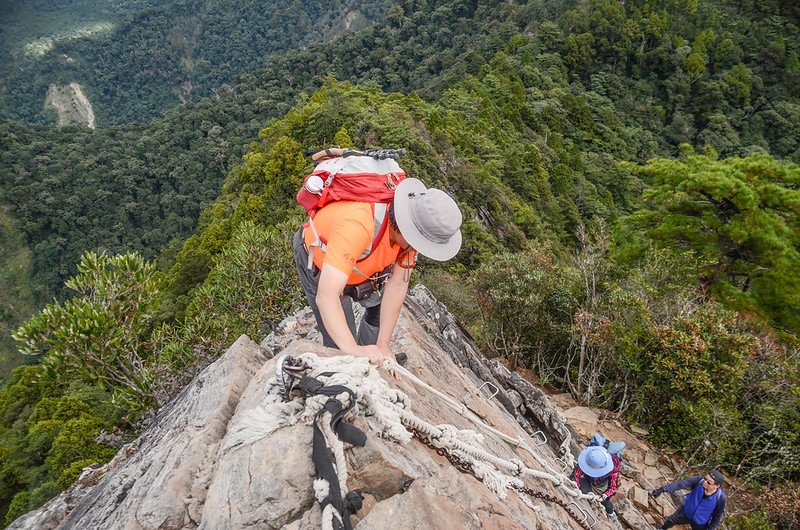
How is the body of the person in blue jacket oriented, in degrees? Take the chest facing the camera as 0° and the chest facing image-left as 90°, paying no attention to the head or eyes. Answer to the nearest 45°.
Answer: approximately 45°
